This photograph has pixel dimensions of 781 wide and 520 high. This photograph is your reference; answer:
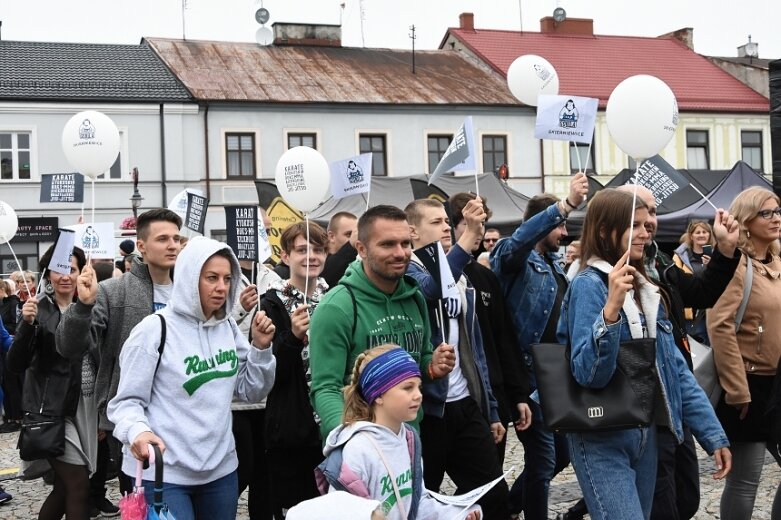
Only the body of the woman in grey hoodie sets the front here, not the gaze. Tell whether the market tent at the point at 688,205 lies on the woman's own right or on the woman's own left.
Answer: on the woman's own left

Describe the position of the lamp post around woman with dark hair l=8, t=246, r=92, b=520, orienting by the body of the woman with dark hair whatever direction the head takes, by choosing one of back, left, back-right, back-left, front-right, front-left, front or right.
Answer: back-left

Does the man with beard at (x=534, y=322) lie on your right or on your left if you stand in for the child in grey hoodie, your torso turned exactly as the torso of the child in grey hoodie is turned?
on your left

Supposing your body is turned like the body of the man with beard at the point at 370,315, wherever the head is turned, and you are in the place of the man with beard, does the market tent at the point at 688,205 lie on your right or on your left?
on your left

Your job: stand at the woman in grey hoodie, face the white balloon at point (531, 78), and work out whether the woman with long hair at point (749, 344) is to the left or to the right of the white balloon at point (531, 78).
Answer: right

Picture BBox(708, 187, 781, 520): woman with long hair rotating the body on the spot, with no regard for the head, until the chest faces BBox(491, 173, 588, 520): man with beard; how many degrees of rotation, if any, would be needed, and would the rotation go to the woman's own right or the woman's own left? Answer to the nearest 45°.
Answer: approximately 135° to the woman's own right

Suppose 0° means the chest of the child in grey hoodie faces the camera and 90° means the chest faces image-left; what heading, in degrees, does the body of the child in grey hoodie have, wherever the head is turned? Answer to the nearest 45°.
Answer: approximately 315°

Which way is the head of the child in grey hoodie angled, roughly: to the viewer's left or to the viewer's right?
to the viewer's right
